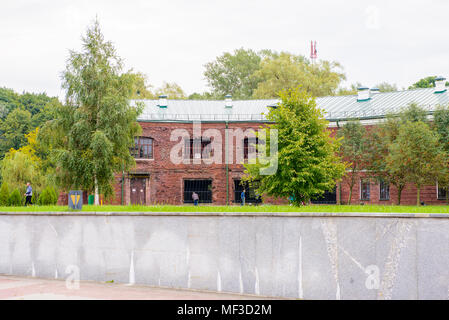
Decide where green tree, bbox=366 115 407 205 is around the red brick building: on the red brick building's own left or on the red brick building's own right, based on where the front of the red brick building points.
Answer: on the red brick building's own left

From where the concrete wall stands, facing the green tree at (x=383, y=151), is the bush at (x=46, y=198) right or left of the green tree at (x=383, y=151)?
left

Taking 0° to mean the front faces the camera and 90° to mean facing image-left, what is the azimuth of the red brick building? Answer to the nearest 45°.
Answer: approximately 0°

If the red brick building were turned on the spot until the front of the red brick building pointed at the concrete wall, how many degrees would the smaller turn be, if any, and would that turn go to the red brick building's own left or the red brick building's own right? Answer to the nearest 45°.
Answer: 0° — it already faces it

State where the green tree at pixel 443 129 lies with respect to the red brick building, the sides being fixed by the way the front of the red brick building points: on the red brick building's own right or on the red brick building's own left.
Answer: on the red brick building's own left
